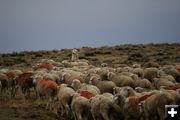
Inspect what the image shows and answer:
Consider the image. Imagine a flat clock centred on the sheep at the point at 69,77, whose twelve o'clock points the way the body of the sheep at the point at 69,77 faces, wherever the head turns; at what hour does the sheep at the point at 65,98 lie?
the sheep at the point at 65,98 is roughly at 9 o'clock from the sheep at the point at 69,77.

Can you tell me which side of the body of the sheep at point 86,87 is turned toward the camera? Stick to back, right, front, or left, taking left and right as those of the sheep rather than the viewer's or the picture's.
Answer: left

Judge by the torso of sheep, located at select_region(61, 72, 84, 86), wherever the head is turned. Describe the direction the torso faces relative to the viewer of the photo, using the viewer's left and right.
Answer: facing to the left of the viewer

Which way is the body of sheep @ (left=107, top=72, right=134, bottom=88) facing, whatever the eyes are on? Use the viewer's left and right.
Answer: facing to the left of the viewer

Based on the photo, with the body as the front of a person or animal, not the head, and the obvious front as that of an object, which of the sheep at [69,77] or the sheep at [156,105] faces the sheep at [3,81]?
the sheep at [69,77]
